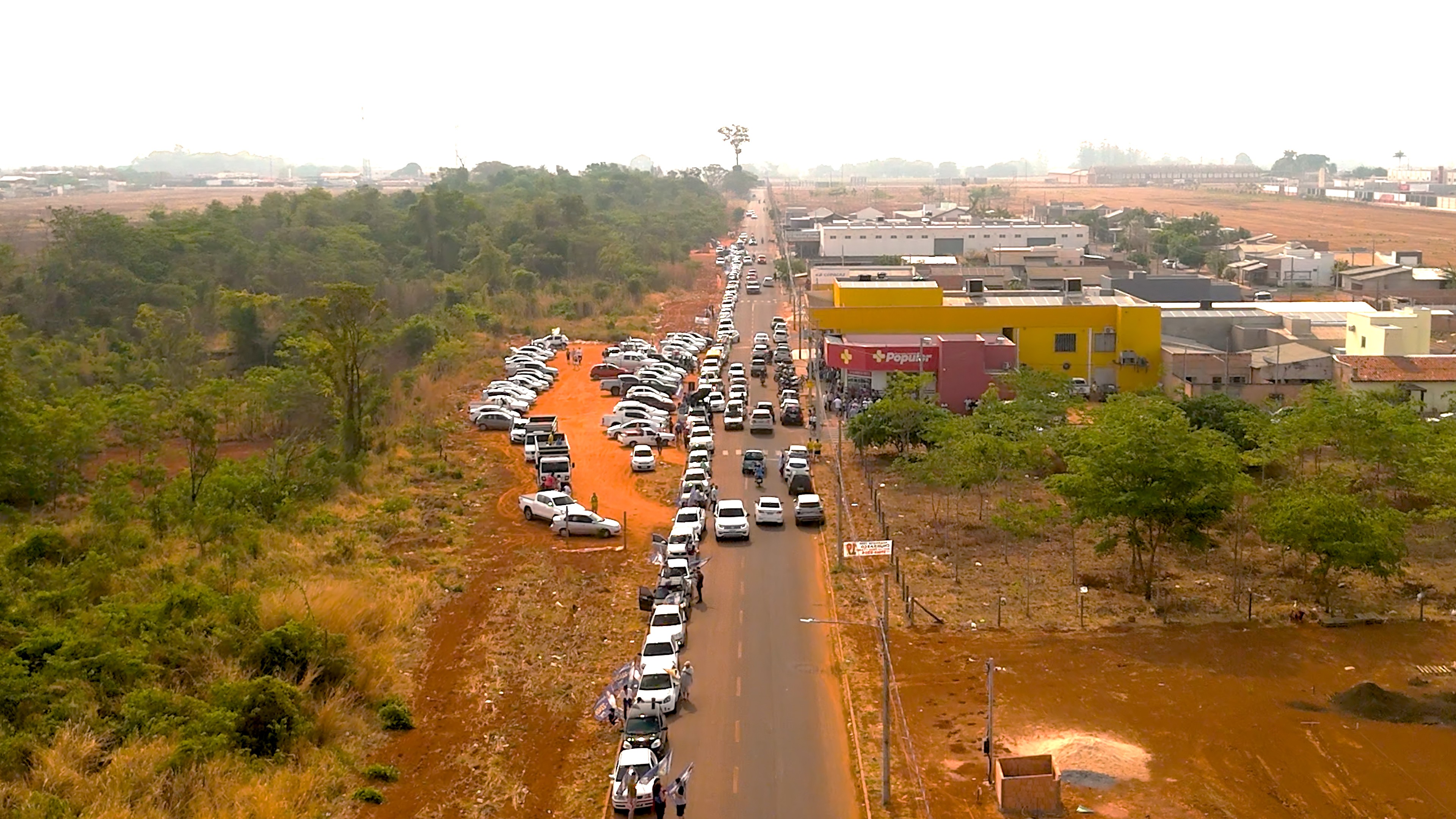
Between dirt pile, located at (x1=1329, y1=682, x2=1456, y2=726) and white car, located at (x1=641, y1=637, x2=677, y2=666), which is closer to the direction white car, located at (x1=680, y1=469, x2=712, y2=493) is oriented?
the white car

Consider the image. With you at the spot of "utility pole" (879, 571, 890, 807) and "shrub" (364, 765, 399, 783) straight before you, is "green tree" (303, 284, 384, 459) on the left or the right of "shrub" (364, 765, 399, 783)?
right

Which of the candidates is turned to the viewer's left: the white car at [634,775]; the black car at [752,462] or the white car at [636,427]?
the white car at [636,427]

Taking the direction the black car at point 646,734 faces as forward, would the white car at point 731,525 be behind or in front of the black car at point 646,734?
behind

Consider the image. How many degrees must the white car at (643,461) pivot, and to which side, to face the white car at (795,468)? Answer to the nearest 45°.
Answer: approximately 45° to its left

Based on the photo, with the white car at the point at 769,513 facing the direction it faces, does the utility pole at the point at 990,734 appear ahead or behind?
behind

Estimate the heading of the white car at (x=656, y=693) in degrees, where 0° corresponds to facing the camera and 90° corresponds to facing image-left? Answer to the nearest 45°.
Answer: approximately 0°

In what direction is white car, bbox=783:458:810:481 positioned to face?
away from the camera

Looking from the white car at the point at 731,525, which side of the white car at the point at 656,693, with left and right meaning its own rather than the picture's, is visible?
back
